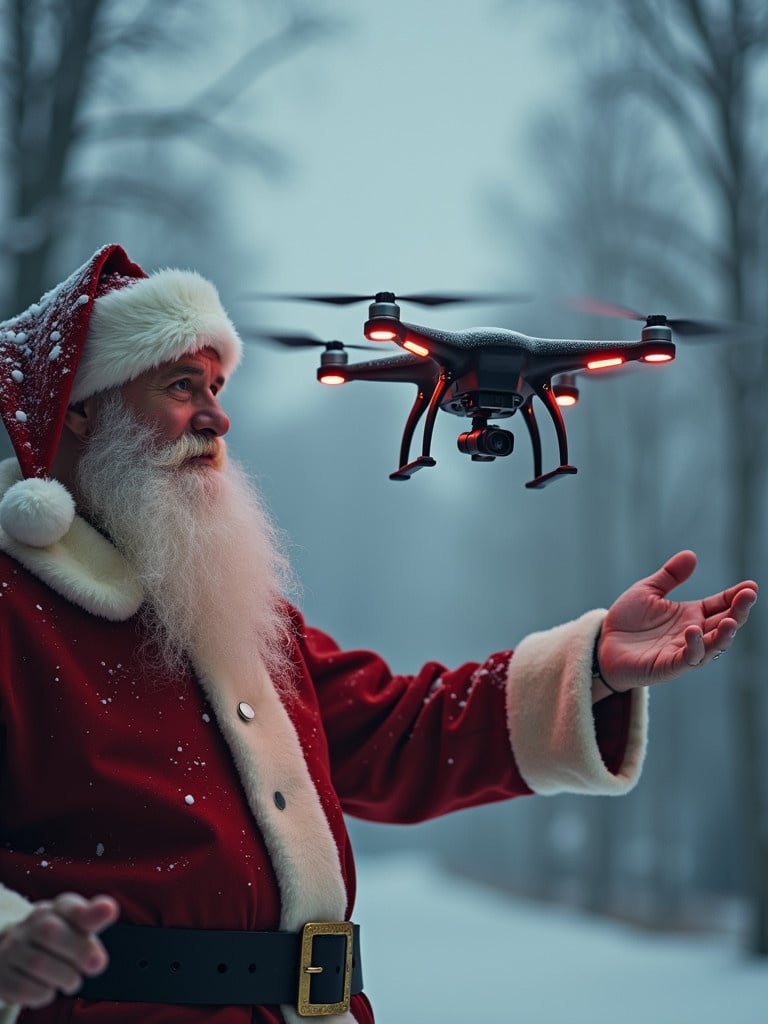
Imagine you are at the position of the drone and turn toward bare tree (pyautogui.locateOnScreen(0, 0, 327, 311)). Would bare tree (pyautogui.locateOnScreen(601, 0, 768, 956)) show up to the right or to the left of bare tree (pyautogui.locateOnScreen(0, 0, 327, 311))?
right

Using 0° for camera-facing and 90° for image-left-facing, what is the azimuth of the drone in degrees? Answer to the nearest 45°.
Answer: approximately 315°

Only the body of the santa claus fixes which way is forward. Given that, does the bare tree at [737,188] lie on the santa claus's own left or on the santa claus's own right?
on the santa claus's own left

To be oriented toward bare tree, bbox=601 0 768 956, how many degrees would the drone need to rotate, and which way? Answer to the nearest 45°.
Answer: approximately 135° to its left

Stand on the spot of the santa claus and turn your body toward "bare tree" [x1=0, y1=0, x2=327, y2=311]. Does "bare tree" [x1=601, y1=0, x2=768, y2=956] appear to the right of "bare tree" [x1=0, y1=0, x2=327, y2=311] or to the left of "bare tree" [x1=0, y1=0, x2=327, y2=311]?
right

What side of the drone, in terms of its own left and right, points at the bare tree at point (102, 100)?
back

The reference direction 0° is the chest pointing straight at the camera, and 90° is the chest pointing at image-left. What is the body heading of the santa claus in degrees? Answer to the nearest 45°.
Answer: approximately 315°
